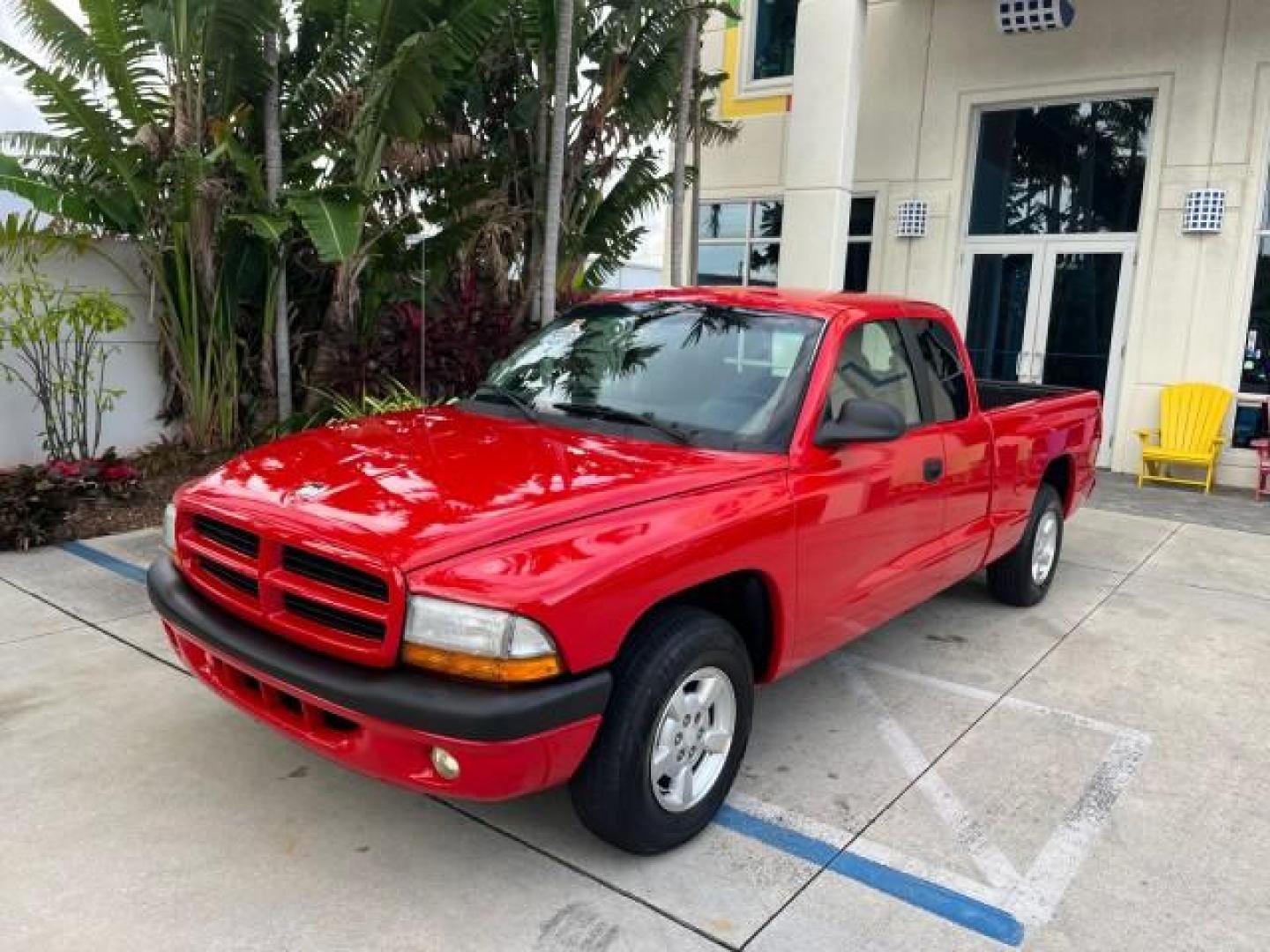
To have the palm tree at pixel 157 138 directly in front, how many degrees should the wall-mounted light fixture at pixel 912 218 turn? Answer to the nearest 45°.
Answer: approximately 45° to its right

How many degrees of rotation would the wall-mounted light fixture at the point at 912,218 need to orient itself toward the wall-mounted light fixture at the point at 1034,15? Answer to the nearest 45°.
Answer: approximately 45° to its left

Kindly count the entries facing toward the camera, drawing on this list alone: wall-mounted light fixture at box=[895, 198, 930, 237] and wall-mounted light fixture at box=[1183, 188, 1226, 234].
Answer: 2

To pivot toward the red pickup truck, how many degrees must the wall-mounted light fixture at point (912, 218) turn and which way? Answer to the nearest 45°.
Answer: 0° — it already faces it

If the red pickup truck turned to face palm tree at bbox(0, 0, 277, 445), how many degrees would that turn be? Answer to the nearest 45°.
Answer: approximately 90° to its right
